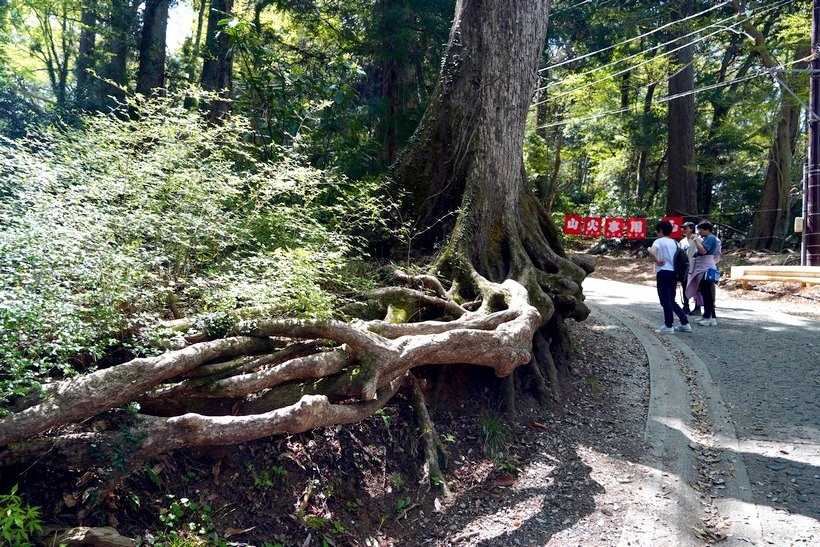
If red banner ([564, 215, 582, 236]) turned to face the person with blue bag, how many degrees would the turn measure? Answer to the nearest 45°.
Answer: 0° — it already faces them

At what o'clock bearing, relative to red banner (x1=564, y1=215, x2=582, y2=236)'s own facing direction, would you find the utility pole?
The utility pole is roughly at 11 o'clock from the red banner.

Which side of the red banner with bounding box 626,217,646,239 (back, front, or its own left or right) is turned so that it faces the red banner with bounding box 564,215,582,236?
right

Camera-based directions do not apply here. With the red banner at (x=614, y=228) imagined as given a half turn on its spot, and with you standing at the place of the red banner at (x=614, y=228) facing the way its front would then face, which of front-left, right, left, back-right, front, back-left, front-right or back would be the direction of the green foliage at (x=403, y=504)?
back

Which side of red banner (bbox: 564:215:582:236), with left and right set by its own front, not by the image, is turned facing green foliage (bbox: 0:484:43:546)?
front

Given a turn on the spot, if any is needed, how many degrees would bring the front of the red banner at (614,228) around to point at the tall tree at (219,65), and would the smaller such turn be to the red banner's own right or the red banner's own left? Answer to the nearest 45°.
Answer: approximately 45° to the red banner's own right

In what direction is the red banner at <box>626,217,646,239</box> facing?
toward the camera

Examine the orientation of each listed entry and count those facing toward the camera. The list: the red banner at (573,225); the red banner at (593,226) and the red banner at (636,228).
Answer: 3

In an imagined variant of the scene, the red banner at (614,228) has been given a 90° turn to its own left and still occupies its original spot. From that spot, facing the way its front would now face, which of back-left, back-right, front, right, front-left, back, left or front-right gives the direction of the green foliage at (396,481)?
right

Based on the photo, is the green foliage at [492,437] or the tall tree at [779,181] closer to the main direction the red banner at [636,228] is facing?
the green foliage

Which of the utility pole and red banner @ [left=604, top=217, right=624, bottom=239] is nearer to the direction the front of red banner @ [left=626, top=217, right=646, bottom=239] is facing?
the utility pole

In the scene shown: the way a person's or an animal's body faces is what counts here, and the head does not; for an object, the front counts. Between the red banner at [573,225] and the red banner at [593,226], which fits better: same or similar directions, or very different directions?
same or similar directions

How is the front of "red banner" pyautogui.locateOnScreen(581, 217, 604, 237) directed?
toward the camera
